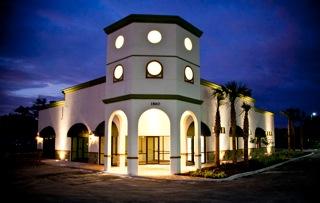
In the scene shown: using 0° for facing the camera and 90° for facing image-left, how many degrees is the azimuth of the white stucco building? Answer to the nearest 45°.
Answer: approximately 0°
